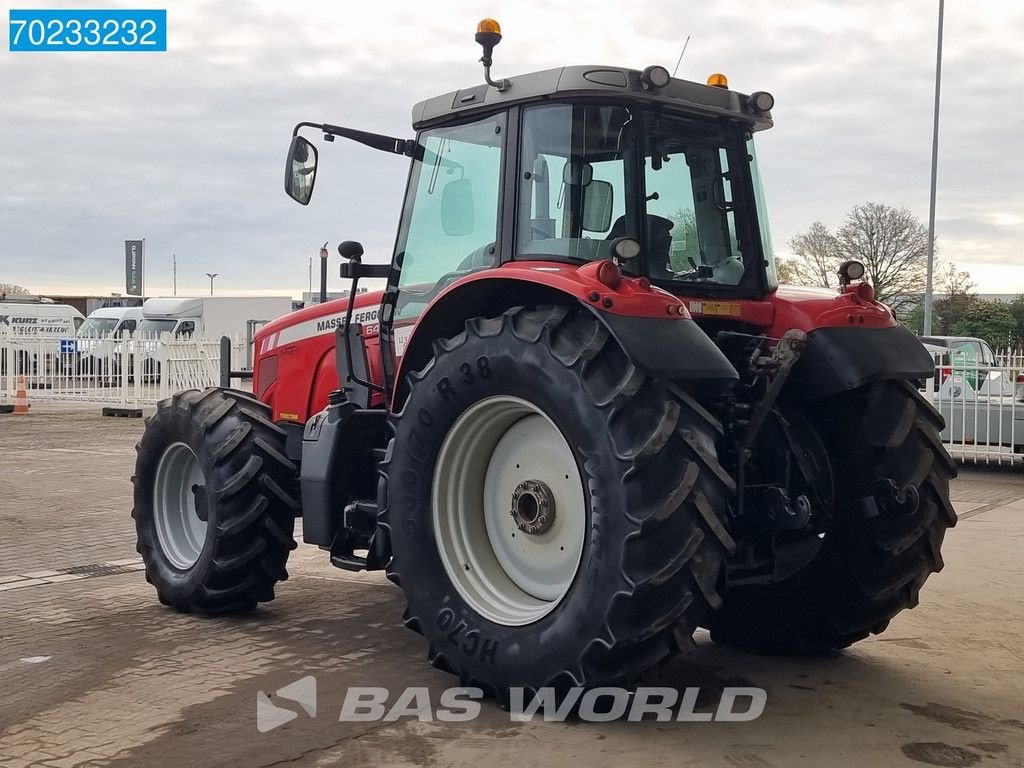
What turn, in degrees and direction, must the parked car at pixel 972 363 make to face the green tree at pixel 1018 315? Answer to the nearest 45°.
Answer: approximately 90° to its left

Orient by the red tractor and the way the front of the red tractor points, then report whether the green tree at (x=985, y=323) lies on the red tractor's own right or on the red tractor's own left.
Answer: on the red tractor's own right

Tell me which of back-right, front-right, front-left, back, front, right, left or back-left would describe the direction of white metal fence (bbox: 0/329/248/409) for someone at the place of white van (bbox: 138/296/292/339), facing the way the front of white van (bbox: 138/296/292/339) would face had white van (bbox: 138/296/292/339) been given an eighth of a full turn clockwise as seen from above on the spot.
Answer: left

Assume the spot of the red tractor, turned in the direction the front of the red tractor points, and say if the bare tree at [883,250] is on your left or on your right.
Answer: on your right

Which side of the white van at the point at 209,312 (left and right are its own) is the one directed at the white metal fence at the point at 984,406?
left

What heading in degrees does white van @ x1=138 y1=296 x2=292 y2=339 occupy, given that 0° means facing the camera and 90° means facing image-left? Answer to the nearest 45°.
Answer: approximately 45°
